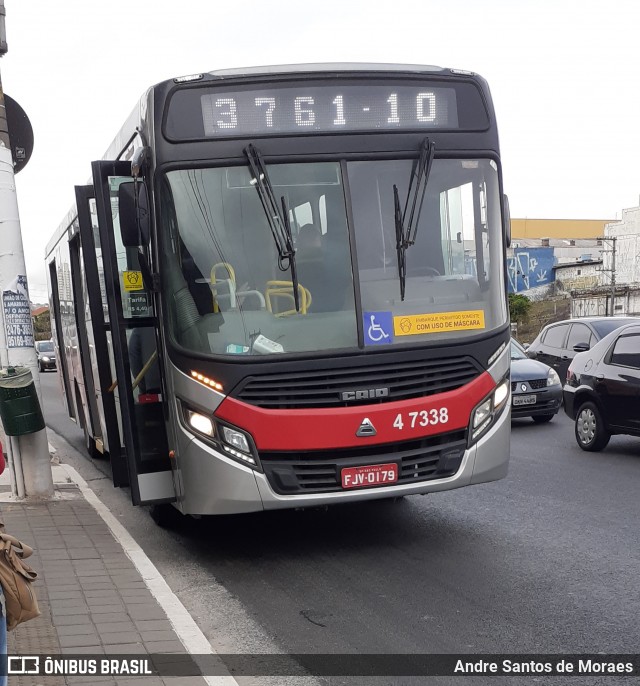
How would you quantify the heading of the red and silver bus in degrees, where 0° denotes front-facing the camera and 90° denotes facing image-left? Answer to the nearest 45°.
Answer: approximately 0°

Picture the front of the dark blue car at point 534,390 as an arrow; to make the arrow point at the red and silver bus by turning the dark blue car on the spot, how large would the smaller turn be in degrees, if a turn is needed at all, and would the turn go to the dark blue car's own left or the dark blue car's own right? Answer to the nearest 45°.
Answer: approximately 45° to the dark blue car's own right

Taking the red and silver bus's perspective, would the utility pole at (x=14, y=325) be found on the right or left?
on its right

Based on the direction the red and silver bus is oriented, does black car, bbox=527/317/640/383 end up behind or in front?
behind

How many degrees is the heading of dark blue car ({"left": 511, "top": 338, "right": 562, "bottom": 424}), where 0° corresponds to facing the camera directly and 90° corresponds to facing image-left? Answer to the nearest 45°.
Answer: approximately 315°

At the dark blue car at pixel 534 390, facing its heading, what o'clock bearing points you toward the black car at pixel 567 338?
the black car at pixel 567 338 is roughly at 8 o'clock from the dark blue car at pixel 534 390.
